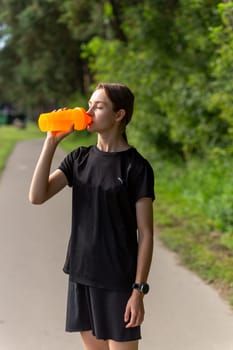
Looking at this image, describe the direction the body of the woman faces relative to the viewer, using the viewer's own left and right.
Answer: facing the viewer and to the left of the viewer
